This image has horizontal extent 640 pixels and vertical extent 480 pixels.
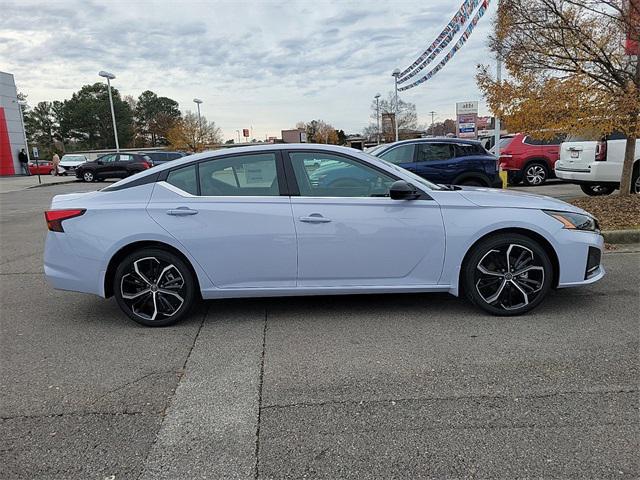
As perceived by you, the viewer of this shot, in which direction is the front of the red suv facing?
facing away from the viewer and to the right of the viewer

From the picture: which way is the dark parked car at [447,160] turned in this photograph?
to the viewer's left

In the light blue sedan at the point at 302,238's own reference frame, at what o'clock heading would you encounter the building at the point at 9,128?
The building is roughly at 8 o'clock from the light blue sedan.

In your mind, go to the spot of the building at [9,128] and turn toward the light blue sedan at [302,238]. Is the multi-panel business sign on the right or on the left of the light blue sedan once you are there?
left

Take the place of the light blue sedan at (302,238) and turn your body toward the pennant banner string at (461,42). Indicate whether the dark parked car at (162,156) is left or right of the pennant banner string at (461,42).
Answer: left

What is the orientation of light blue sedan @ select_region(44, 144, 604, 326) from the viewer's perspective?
to the viewer's right

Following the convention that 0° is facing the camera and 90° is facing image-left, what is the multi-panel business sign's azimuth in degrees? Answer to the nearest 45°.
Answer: approximately 0°

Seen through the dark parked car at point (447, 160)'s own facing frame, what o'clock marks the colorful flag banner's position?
The colorful flag banner is roughly at 3 o'clock from the dark parked car.
